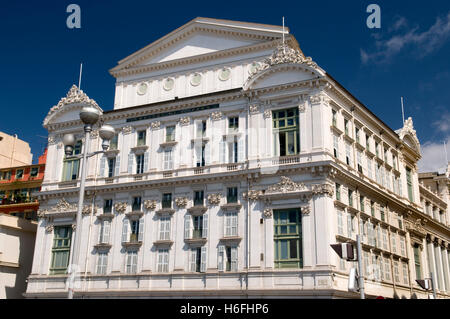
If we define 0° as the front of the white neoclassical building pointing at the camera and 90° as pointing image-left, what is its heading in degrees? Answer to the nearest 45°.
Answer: approximately 45°
